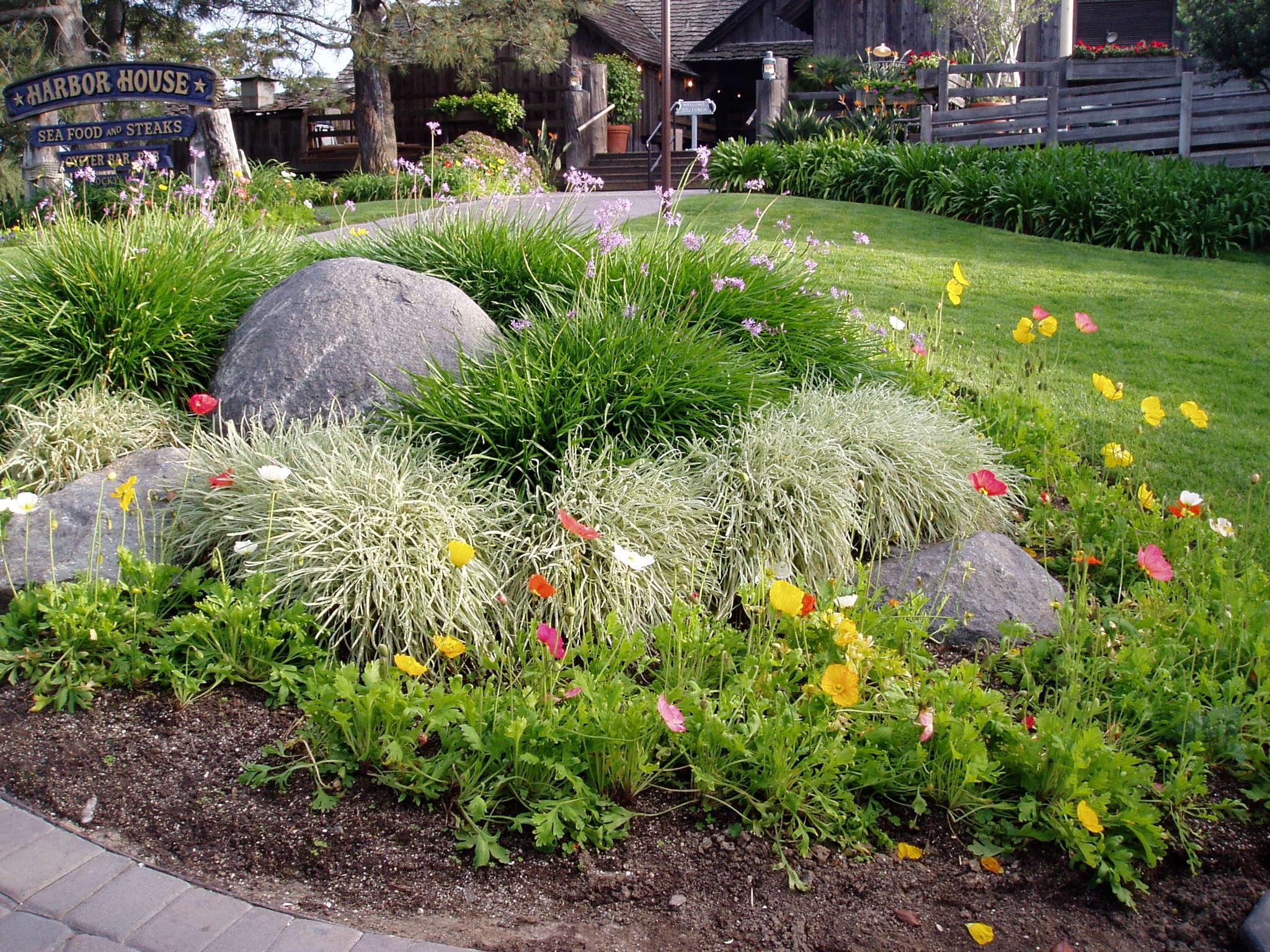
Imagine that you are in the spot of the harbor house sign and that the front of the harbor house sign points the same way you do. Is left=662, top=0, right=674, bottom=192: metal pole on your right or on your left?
on your left

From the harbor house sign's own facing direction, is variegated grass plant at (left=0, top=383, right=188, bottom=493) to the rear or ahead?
ahead

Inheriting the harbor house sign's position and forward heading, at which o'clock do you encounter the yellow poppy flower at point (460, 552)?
The yellow poppy flower is roughly at 12 o'clock from the harbor house sign.

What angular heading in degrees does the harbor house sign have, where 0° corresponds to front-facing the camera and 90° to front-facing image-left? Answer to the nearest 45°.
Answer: approximately 0°

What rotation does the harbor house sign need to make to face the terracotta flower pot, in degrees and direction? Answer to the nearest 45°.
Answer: approximately 135° to its left

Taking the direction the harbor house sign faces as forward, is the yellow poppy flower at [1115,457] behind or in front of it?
in front

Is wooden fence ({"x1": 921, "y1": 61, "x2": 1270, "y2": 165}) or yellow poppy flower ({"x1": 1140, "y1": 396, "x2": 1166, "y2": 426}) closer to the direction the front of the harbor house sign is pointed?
the yellow poppy flower

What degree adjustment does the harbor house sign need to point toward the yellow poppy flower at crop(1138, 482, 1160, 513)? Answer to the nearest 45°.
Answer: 0° — it already faces it

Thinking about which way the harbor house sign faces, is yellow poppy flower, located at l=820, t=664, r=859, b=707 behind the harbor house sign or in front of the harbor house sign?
in front

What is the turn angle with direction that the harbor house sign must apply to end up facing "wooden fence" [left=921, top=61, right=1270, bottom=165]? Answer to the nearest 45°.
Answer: approximately 90° to its left

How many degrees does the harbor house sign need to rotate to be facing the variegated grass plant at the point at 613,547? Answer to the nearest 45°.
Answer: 0° — it already faces it

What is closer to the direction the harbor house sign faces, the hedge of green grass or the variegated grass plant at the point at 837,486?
the variegated grass plant

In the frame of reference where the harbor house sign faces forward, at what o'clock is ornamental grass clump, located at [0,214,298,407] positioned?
The ornamental grass clump is roughly at 12 o'clock from the harbor house sign.

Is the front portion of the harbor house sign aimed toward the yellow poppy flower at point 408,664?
yes
